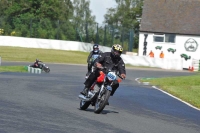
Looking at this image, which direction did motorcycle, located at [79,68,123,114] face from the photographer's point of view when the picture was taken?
facing the viewer and to the right of the viewer
